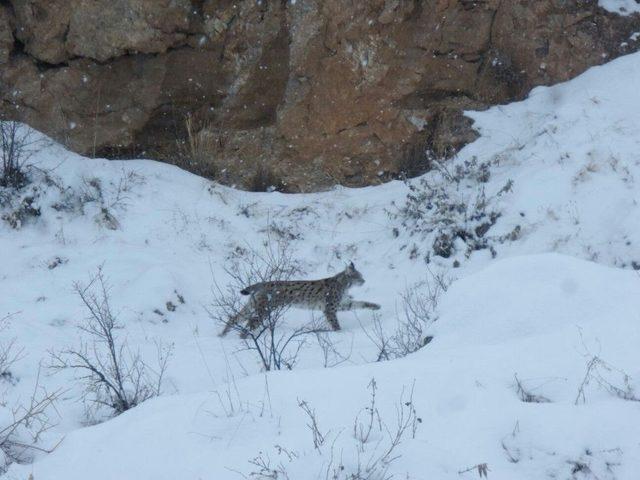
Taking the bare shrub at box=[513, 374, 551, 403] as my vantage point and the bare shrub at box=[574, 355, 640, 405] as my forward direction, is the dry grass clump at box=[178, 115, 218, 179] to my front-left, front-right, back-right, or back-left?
back-left

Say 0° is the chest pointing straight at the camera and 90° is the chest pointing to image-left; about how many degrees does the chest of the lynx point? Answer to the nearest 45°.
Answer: approximately 270°

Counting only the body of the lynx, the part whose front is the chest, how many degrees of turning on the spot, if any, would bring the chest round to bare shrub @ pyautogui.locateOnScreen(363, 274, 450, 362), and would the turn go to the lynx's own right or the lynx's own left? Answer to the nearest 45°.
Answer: approximately 45° to the lynx's own right

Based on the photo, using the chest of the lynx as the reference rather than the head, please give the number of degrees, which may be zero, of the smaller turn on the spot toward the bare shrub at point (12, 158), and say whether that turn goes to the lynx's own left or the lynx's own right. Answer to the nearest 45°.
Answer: approximately 135° to the lynx's own left

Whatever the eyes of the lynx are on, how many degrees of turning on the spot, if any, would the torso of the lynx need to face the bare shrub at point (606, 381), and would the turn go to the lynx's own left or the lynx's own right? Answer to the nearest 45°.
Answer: approximately 90° to the lynx's own right

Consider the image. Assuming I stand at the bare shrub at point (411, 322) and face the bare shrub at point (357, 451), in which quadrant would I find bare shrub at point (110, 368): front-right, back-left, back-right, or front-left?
front-right

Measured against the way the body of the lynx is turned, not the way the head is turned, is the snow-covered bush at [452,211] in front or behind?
in front

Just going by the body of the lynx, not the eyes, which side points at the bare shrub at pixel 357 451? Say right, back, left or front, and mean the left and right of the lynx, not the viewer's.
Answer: right

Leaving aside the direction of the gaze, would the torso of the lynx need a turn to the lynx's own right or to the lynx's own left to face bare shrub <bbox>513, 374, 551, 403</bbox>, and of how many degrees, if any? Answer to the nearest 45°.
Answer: approximately 90° to the lynx's own right

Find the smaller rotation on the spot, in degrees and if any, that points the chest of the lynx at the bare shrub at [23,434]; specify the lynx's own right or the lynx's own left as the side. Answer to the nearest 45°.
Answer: approximately 135° to the lynx's own right

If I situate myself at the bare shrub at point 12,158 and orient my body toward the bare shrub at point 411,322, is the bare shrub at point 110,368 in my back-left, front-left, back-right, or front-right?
front-right

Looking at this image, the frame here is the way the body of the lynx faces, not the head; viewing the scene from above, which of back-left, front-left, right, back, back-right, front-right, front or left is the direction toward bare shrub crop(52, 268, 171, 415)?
back-right

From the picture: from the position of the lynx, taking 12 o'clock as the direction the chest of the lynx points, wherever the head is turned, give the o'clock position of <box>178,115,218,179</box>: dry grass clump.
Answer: The dry grass clump is roughly at 8 o'clock from the lynx.

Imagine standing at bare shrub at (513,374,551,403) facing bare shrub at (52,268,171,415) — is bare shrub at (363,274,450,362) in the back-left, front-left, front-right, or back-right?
front-right

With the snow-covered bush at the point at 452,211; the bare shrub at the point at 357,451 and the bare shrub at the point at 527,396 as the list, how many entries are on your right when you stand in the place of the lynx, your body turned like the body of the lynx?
2

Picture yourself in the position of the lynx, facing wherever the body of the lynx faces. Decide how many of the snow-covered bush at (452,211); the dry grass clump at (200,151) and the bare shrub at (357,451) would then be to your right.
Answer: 1
